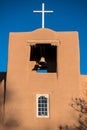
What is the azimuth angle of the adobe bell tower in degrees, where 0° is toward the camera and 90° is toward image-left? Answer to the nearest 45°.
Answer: approximately 0°
